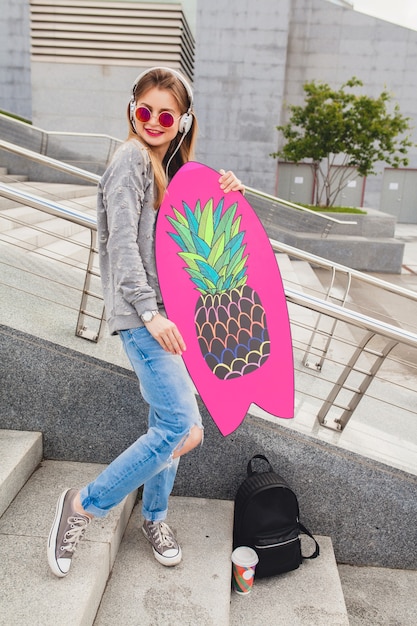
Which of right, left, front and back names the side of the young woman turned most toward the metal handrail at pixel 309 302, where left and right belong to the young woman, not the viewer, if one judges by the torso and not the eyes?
left

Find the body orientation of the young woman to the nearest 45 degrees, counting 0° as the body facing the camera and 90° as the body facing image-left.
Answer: approximately 315°

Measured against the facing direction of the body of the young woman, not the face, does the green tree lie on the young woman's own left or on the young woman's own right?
on the young woman's own left

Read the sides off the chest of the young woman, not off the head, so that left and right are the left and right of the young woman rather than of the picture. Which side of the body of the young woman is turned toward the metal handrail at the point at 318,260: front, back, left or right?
left

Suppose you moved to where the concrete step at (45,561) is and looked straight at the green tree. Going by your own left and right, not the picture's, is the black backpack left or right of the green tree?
right
